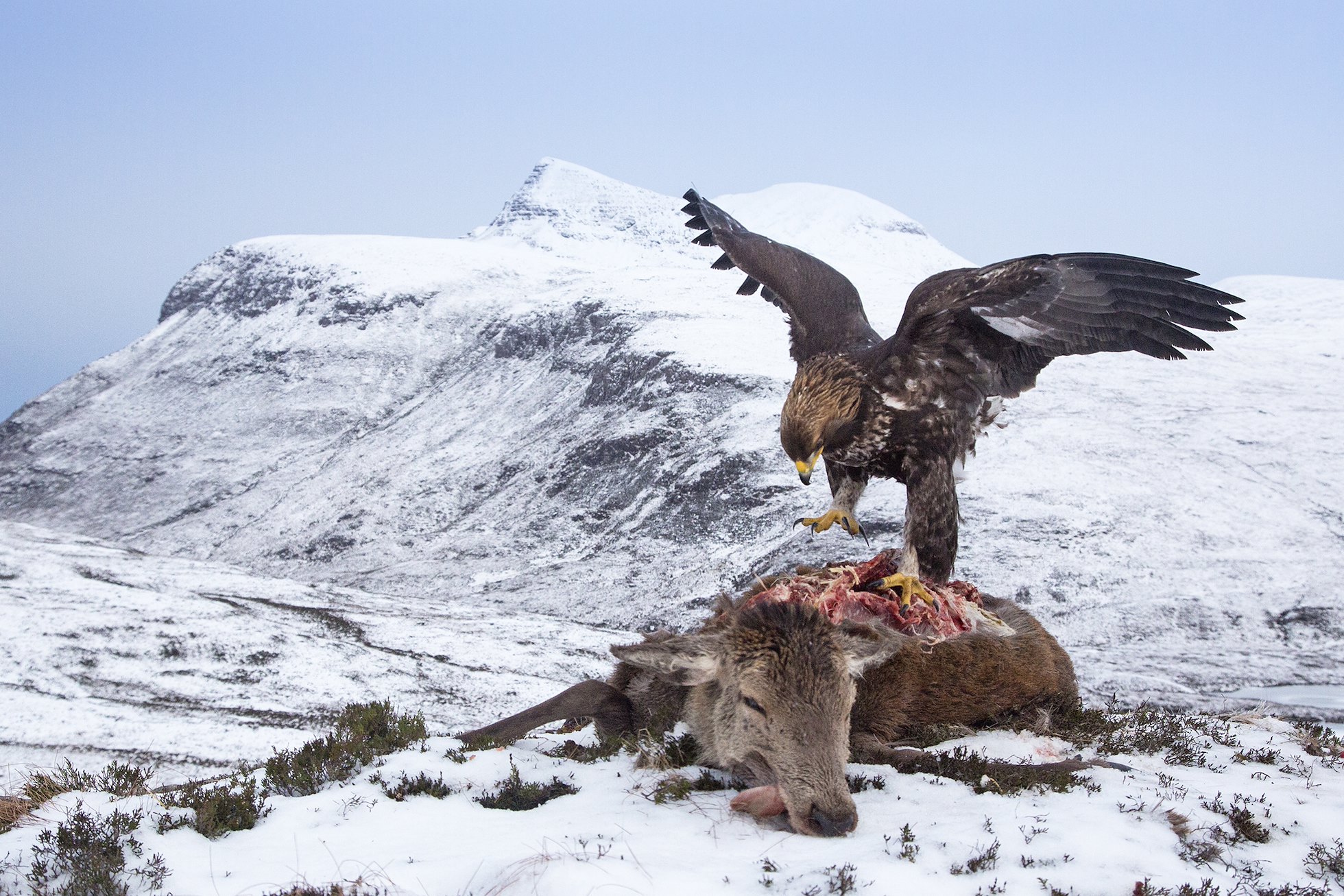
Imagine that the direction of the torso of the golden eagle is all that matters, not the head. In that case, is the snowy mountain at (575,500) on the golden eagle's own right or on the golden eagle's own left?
on the golden eagle's own right

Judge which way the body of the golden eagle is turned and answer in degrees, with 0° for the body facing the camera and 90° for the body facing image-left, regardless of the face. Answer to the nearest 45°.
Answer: approximately 45°
